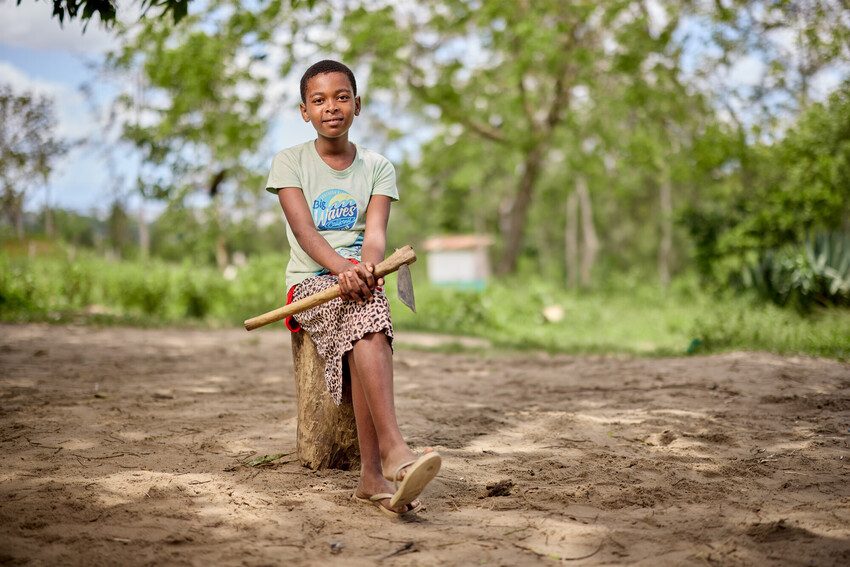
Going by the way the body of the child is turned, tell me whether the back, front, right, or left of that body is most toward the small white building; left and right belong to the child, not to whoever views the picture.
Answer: back

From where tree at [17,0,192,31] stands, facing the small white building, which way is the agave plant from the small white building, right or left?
right

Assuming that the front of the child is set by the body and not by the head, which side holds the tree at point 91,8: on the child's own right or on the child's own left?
on the child's own right

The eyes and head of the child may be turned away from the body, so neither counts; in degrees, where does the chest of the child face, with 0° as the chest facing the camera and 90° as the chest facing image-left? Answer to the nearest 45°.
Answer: approximately 0°
